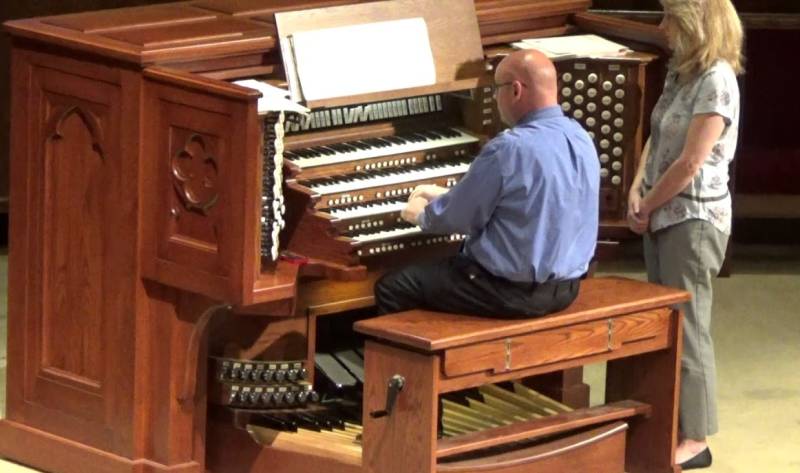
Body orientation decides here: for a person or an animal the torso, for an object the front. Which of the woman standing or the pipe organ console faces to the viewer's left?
the woman standing

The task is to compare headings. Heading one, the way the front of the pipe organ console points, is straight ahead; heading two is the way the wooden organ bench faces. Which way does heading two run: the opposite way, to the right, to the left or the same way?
the opposite way

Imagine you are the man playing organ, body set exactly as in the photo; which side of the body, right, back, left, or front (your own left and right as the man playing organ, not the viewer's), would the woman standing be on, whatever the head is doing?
right

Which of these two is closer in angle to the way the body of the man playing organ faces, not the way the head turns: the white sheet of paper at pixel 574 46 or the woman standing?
the white sheet of paper

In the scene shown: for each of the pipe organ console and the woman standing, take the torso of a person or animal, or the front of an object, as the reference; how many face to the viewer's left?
1

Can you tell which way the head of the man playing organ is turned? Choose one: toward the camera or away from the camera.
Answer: away from the camera

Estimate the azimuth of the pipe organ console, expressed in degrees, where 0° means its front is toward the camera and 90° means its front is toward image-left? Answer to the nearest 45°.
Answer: approximately 315°

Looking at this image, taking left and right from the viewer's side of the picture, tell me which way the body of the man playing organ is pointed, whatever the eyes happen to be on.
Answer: facing away from the viewer and to the left of the viewer

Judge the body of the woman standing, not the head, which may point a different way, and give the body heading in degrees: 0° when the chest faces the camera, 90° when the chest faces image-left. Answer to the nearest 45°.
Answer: approximately 90°

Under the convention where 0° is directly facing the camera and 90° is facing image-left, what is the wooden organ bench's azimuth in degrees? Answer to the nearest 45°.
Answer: approximately 135°
